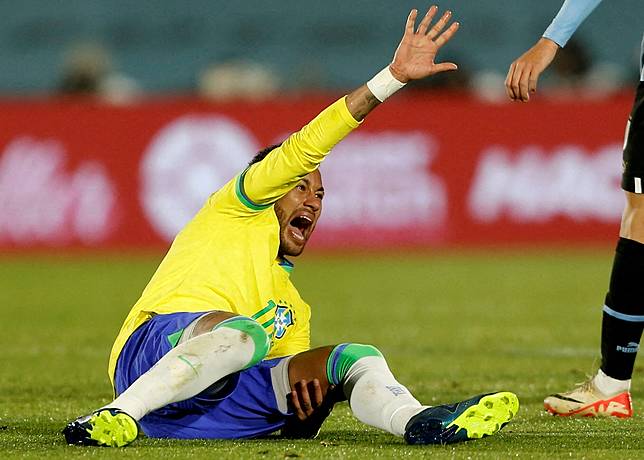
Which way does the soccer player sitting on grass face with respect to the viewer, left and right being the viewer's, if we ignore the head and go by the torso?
facing the viewer and to the right of the viewer
